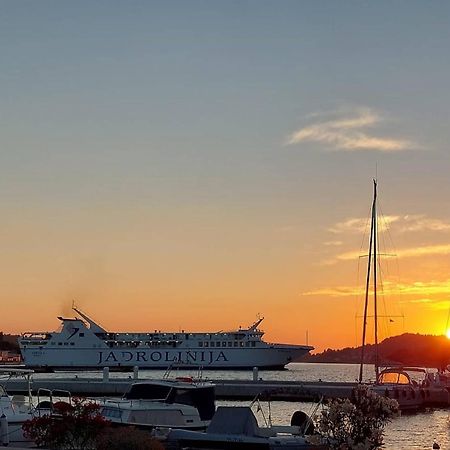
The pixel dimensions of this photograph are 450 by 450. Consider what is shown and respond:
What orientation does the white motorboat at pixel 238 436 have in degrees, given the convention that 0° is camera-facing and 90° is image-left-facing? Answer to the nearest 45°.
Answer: approximately 90°

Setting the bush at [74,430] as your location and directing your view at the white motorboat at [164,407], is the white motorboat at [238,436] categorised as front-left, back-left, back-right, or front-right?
front-right

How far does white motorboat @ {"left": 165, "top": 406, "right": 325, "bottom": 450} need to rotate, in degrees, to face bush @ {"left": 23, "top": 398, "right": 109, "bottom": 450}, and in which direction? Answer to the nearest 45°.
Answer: approximately 45° to its left

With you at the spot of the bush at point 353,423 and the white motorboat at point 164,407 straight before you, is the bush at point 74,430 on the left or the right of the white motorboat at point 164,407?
left

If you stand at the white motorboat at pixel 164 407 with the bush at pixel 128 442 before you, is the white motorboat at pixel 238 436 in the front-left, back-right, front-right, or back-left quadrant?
front-left
